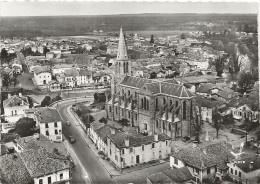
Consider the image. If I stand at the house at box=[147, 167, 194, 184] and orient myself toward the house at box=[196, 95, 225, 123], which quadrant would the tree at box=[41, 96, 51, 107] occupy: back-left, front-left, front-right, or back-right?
front-left

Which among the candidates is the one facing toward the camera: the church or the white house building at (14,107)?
the white house building

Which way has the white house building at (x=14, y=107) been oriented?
toward the camera

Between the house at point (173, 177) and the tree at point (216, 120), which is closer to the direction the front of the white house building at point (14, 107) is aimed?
the house

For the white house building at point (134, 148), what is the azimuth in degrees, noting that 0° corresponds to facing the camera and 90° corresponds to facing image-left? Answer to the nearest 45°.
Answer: approximately 315°

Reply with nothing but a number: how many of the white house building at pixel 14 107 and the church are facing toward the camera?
1

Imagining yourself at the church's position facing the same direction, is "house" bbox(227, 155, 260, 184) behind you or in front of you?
behind

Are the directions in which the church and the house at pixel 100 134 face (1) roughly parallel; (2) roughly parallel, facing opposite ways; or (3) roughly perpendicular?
roughly perpendicular

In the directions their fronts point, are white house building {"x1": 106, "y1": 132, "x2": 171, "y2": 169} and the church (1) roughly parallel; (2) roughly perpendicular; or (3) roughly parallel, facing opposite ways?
roughly parallel, facing opposite ways

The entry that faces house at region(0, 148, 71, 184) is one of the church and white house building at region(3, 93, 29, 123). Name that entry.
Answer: the white house building

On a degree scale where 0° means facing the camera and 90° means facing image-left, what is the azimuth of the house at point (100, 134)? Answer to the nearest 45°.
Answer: approximately 45°
